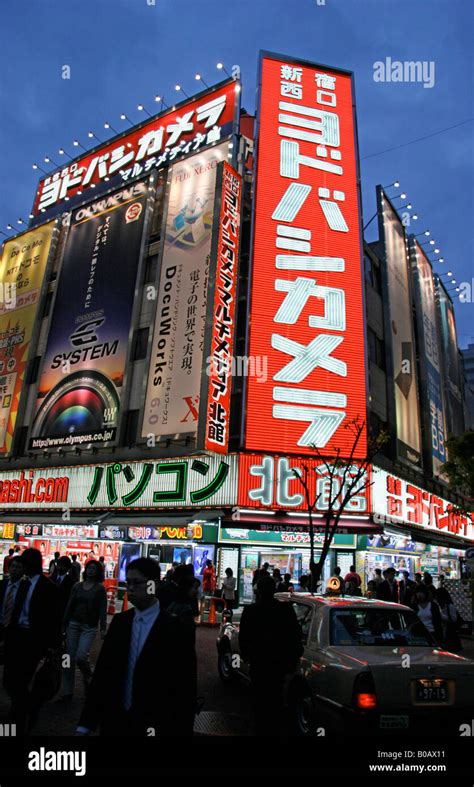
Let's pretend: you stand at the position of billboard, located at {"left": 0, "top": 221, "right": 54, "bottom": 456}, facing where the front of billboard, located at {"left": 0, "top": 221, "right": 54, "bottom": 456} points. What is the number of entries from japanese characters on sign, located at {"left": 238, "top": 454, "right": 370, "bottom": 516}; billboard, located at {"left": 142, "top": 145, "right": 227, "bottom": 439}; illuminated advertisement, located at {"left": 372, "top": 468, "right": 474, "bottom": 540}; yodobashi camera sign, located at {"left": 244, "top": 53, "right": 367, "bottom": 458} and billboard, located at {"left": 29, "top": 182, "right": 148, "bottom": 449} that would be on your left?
5

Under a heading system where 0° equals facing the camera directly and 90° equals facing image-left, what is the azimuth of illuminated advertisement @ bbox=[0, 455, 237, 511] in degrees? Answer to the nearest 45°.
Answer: approximately 45°

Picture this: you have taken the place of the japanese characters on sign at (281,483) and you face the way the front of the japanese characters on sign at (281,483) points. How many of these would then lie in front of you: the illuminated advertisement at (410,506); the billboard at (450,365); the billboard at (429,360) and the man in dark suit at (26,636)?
1

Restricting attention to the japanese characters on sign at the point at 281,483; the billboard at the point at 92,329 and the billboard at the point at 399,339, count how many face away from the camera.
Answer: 0

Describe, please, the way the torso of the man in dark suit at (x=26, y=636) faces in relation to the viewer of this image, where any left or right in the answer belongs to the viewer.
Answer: facing the viewer and to the left of the viewer

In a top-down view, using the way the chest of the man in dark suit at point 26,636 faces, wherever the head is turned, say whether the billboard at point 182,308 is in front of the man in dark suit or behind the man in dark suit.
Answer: behind

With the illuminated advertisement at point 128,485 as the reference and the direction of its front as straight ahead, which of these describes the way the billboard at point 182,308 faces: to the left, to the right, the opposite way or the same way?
the same way

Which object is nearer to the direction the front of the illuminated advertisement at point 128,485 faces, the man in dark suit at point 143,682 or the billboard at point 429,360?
the man in dark suit

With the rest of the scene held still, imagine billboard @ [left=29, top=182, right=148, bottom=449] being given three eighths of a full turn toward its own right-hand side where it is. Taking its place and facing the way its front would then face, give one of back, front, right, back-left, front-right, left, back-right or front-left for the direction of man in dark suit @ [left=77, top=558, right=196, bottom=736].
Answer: back

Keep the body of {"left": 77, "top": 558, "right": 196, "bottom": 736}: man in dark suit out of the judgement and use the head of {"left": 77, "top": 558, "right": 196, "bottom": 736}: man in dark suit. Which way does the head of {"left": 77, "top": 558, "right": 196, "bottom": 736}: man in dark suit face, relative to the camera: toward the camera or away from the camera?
toward the camera

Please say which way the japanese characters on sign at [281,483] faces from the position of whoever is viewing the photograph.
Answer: facing the viewer

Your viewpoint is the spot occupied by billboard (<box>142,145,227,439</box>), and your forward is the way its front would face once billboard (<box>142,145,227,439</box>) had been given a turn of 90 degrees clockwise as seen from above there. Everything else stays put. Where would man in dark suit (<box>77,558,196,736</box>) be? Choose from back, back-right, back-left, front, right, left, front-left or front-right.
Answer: back-left

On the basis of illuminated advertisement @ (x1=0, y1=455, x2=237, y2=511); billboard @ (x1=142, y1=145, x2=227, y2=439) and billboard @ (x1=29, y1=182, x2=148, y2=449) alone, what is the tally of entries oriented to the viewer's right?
0
